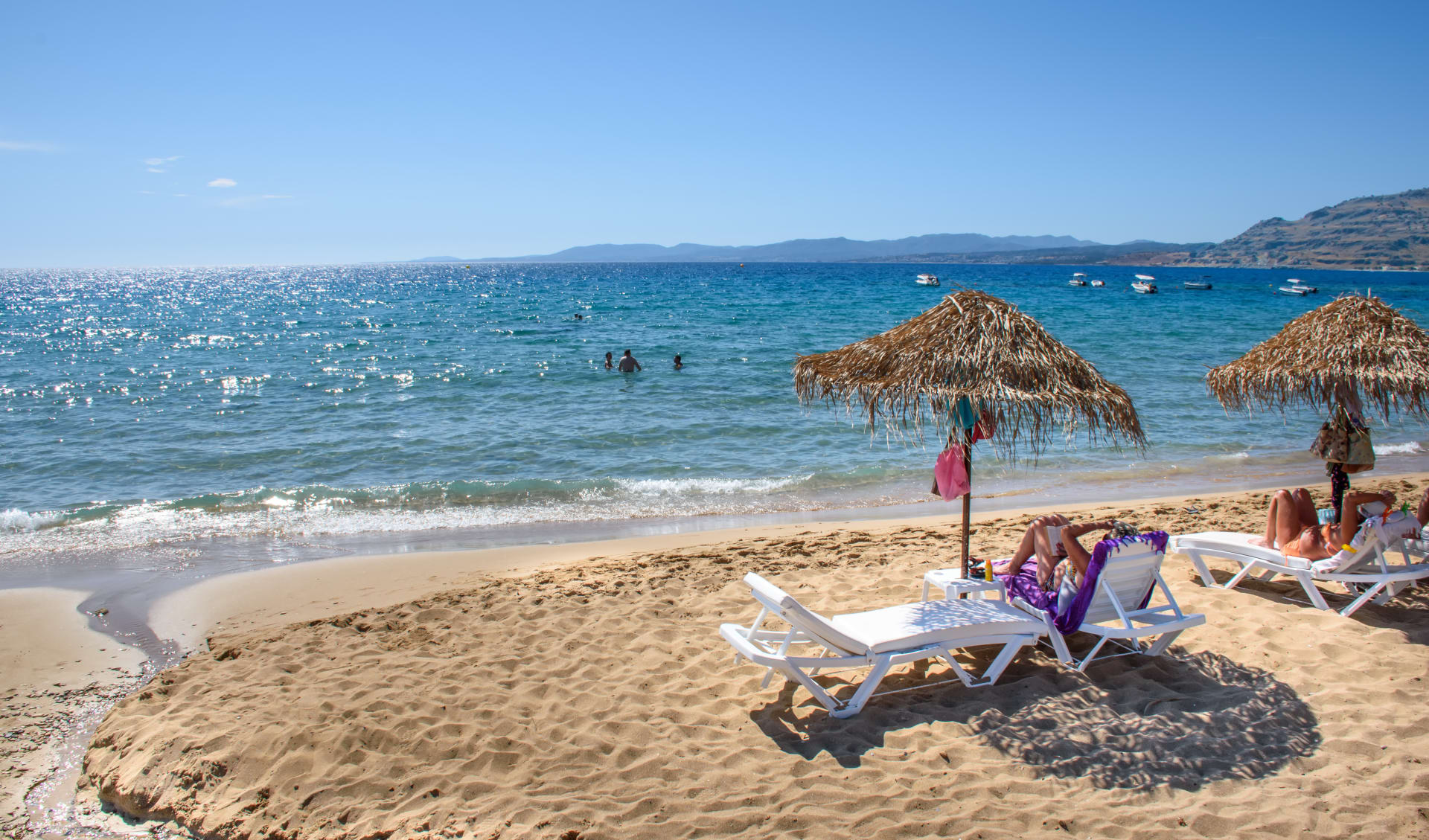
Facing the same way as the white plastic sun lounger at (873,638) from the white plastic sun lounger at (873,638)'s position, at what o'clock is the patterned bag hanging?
The patterned bag hanging is roughly at 12 o'clock from the white plastic sun lounger.

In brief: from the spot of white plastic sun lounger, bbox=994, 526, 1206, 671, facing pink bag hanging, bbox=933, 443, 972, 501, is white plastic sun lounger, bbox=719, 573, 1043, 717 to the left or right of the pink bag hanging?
left

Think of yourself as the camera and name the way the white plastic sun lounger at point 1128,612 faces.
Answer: facing away from the viewer and to the left of the viewer

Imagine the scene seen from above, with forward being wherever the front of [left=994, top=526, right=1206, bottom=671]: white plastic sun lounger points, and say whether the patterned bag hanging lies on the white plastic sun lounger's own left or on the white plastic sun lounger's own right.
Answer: on the white plastic sun lounger's own right

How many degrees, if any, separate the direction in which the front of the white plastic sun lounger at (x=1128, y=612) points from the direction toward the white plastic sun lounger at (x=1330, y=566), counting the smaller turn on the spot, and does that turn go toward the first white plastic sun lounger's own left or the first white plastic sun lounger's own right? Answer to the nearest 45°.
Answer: approximately 90° to the first white plastic sun lounger's own right

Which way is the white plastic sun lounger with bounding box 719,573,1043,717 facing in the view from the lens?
facing away from the viewer and to the right of the viewer
